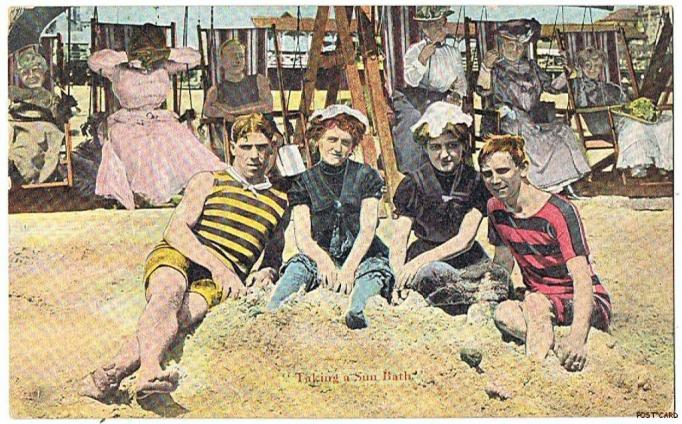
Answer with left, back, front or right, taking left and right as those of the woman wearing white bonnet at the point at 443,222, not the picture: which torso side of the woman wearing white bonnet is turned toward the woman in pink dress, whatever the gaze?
right

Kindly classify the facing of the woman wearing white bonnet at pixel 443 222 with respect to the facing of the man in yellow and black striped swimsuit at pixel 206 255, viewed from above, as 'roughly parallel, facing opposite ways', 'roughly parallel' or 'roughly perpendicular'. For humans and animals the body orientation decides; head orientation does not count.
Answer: roughly parallel

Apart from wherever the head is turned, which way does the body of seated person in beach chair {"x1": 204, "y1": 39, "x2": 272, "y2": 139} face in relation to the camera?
toward the camera

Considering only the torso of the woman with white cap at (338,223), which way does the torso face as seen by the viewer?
toward the camera

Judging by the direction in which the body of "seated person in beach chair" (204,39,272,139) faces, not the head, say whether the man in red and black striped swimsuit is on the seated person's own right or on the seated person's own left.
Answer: on the seated person's own left

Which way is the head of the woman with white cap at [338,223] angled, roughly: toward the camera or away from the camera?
toward the camera

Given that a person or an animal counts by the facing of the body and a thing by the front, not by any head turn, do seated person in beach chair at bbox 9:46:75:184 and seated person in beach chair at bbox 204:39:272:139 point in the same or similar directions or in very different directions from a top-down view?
same or similar directions

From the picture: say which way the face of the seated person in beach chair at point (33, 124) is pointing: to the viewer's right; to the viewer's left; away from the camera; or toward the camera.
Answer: toward the camera

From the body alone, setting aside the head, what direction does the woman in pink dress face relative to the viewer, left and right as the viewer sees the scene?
facing the viewer

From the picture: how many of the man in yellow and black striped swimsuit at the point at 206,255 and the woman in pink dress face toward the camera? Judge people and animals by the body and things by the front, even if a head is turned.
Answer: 2

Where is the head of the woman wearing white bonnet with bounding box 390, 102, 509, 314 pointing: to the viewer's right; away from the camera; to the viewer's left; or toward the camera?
toward the camera

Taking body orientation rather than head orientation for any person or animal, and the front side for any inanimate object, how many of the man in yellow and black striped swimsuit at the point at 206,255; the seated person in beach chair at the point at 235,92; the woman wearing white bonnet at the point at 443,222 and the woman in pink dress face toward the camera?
4

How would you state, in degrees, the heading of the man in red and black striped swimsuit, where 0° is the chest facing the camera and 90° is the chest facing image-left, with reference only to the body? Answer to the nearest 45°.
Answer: approximately 45°
